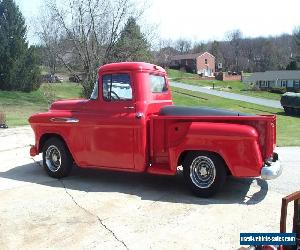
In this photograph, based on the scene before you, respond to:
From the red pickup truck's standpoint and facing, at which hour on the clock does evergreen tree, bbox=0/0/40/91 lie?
The evergreen tree is roughly at 1 o'clock from the red pickup truck.

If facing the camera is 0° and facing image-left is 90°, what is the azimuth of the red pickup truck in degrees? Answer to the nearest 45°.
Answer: approximately 135°

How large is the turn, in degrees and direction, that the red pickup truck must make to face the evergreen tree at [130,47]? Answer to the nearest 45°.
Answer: approximately 45° to its right
